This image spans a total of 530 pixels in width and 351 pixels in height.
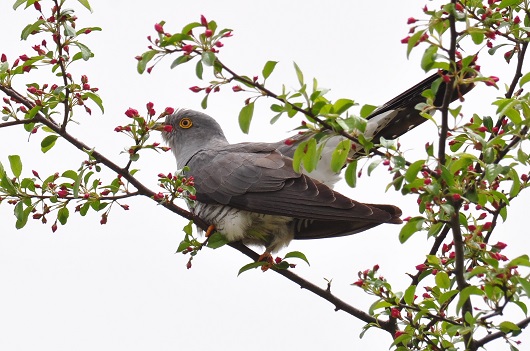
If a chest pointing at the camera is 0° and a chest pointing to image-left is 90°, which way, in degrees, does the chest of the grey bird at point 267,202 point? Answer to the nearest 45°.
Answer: approximately 90°
